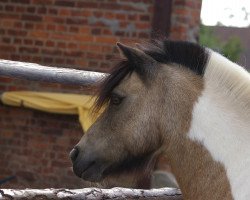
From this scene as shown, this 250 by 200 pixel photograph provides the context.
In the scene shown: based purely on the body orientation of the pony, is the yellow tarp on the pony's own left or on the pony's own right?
on the pony's own right

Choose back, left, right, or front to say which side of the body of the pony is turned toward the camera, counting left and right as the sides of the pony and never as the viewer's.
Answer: left
